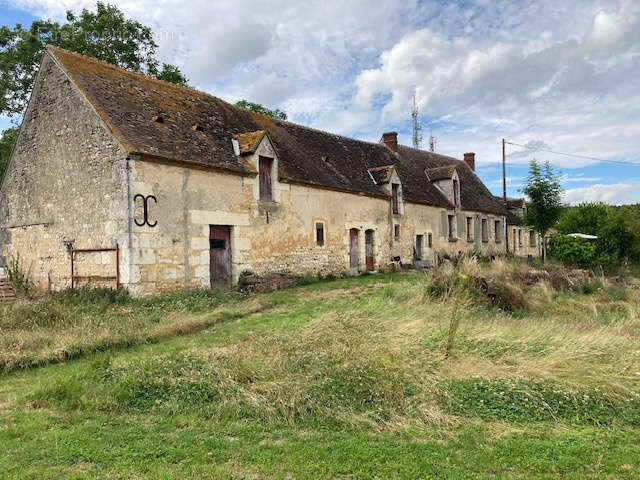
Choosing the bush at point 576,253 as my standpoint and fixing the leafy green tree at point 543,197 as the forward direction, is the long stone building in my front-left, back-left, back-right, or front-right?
back-left

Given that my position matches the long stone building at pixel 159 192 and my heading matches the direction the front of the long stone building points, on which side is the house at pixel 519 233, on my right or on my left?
on my left

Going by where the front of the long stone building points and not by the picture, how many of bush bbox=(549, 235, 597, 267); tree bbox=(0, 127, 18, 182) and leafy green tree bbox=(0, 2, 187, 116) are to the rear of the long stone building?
2

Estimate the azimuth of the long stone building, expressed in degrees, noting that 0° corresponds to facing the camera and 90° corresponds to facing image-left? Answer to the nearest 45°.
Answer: approximately 315°

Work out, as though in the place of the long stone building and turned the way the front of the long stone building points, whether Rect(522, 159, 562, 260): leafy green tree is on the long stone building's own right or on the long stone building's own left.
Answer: on the long stone building's own left

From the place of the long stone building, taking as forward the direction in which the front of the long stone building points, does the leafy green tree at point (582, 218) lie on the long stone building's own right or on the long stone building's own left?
on the long stone building's own left

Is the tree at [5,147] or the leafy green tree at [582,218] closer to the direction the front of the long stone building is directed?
the leafy green tree

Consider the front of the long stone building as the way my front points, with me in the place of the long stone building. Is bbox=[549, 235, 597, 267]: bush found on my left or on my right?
on my left

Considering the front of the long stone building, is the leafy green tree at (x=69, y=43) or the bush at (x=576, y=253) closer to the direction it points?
the bush

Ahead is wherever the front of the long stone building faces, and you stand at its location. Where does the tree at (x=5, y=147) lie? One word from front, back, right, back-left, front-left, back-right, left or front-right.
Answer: back

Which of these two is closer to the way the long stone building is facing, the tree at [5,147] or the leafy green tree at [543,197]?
the leafy green tree
